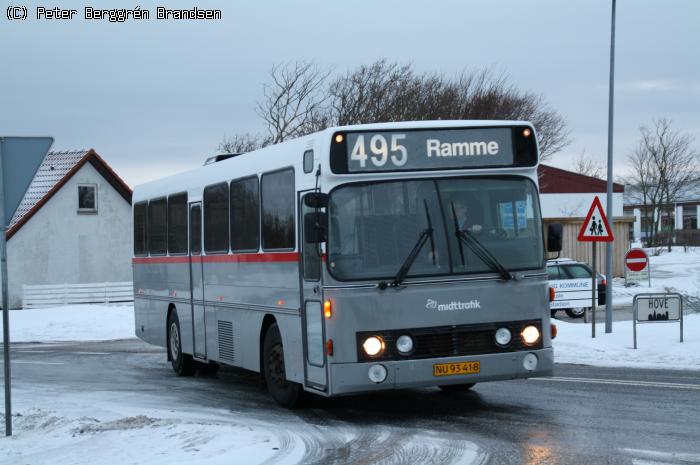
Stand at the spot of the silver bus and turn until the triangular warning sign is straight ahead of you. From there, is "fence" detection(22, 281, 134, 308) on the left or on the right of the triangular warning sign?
left

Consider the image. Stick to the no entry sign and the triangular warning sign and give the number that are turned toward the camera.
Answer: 2

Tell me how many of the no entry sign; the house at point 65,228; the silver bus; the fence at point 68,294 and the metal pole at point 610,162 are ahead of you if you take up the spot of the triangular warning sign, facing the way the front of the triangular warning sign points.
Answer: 1

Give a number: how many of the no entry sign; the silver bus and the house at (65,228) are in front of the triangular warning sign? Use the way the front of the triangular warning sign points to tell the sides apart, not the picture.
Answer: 1

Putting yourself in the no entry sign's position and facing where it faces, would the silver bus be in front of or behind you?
in front

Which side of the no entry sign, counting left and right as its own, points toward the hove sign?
front

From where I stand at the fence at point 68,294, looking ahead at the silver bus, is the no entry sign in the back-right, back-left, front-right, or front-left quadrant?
front-left

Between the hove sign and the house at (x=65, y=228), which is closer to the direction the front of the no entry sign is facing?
the hove sign

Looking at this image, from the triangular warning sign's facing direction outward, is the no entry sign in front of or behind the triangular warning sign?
behind

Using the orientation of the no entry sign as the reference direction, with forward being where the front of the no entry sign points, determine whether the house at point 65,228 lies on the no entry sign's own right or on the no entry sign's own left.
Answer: on the no entry sign's own right

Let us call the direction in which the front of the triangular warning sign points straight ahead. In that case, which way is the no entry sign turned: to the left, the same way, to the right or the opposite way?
the same way

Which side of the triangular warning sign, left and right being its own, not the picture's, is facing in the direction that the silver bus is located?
front

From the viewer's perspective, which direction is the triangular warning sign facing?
toward the camera
